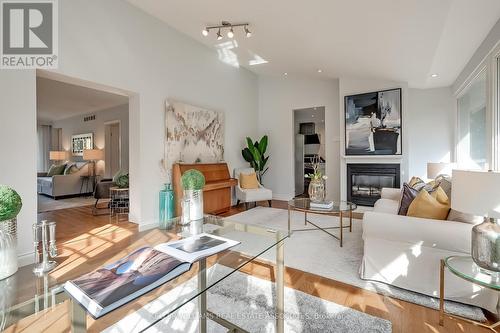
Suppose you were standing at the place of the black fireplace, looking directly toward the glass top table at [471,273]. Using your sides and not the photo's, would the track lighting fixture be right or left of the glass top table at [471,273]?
right

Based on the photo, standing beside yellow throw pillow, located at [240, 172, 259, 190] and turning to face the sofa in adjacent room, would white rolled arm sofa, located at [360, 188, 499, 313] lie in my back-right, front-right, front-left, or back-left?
back-left

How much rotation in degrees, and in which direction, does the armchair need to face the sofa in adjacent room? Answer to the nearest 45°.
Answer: approximately 135° to its right

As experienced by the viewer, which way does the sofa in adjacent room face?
facing the viewer and to the left of the viewer

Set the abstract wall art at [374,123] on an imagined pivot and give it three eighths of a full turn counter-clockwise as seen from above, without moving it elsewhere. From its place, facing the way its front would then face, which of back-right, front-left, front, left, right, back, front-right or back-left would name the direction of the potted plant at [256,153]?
back

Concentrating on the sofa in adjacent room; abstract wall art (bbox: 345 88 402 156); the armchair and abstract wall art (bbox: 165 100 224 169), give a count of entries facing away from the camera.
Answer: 0

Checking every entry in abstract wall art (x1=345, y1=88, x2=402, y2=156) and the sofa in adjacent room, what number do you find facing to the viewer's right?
0

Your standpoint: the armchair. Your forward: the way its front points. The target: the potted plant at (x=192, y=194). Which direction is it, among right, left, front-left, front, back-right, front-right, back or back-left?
front-right

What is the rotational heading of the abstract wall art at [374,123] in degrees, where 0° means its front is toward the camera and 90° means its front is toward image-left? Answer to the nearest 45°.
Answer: approximately 45°

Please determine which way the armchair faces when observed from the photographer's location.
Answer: facing the viewer and to the right of the viewer

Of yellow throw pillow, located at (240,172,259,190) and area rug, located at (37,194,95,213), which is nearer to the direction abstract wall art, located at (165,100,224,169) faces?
the yellow throw pillow

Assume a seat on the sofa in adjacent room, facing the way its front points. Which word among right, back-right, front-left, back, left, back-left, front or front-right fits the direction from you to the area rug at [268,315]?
front-left
